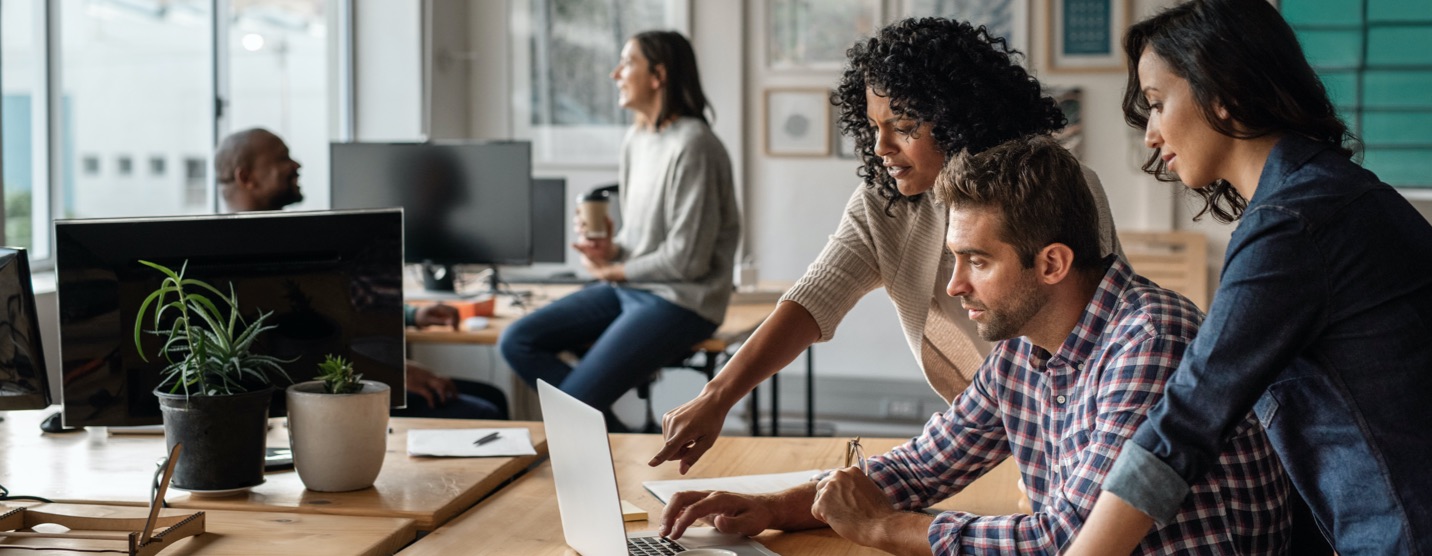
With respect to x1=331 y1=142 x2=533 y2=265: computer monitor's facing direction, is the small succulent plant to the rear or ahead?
ahead

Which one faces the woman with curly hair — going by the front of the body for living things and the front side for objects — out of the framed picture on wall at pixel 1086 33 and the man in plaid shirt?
the framed picture on wall

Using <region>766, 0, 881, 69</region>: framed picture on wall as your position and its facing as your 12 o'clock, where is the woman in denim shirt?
The woman in denim shirt is roughly at 12 o'clock from the framed picture on wall.

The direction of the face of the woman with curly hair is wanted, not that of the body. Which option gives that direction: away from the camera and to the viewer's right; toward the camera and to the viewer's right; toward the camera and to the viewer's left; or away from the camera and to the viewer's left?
toward the camera and to the viewer's left

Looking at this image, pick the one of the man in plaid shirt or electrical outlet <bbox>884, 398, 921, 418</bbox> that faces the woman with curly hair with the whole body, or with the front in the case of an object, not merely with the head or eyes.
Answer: the electrical outlet

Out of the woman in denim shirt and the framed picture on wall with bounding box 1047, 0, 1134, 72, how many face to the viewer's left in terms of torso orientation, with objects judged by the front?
1

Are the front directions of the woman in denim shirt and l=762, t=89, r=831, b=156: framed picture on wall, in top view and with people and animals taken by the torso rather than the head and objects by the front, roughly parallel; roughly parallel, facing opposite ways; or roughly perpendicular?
roughly perpendicular

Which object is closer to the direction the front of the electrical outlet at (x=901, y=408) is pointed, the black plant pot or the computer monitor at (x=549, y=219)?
the black plant pot

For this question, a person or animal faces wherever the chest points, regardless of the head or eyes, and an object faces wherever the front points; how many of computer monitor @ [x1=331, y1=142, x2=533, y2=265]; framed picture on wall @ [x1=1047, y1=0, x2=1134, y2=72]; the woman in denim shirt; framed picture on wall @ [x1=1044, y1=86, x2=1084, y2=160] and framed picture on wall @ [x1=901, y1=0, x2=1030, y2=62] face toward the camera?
4

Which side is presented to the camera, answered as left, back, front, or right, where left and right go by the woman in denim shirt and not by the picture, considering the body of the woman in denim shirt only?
left

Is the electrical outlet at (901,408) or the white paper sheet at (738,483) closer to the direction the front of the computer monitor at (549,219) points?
the white paper sheet

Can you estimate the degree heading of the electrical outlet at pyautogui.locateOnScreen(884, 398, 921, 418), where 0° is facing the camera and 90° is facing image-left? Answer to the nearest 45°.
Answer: approximately 0°

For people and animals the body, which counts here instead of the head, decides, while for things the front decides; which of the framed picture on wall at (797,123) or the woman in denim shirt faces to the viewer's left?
the woman in denim shirt

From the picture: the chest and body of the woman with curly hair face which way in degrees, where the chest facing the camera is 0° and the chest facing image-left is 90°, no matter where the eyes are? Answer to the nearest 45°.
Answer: approximately 45°

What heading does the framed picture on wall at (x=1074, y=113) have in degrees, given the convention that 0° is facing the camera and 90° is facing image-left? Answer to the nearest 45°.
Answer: approximately 0°

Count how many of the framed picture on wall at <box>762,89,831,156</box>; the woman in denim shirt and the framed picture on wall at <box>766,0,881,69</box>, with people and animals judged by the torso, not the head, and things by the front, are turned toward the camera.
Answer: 2
